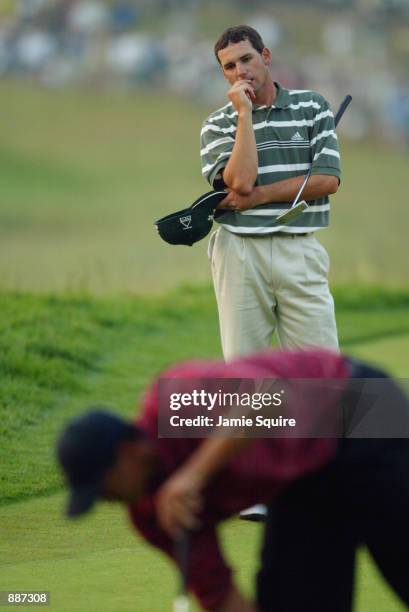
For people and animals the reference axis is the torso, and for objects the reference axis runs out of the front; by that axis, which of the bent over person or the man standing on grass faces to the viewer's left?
the bent over person

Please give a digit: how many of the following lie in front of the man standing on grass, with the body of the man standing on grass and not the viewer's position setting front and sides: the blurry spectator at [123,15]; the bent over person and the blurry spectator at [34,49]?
1

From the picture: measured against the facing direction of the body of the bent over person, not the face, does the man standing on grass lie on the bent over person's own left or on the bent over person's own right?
on the bent over person's own right

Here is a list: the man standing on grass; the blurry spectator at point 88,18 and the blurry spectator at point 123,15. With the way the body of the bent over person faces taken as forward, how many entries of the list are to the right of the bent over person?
3

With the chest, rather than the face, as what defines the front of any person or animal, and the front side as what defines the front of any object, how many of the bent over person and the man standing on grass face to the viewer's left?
1

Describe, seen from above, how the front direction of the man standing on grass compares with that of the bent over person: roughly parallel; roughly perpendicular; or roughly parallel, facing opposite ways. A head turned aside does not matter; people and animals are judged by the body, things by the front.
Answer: roughly perpendicular

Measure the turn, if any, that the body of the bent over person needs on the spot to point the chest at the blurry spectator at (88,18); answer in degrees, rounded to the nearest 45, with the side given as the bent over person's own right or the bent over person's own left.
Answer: approximately 90° to the bent over person's own right

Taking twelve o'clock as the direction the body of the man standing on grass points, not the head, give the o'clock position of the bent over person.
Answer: The bent over person is roughly at 12 o'clock from the man standing on grass.

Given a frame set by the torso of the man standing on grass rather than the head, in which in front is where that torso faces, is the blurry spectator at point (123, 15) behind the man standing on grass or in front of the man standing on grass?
behind

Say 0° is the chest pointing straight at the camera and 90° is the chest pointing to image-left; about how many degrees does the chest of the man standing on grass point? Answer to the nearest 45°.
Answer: approximately 0°

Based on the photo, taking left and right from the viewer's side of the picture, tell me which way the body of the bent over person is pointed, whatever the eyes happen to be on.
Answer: facing to the left of the viewer
